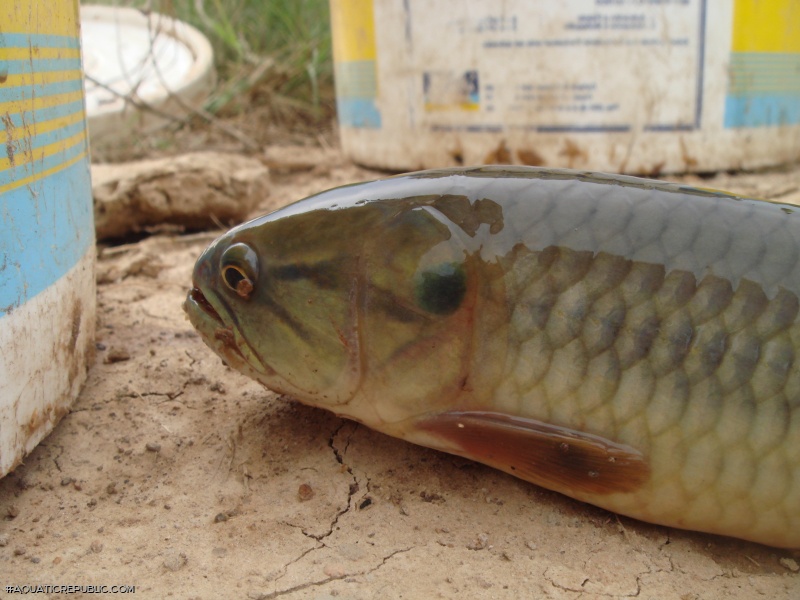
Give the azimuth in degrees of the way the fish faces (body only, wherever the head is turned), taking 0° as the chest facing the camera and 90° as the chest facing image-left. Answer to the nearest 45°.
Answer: approximately 90°

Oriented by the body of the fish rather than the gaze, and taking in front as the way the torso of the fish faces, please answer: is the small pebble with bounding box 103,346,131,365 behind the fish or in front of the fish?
in front

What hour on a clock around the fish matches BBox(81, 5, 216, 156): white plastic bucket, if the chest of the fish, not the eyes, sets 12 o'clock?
The white plastic bucket is roughly at 2 o'clock from the fish.

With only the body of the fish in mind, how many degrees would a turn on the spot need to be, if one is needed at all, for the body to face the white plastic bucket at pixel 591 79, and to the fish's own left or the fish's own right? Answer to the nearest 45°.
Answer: approximately 90° to the fish's own right

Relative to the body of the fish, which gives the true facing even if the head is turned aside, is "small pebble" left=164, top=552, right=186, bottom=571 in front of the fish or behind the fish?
in front

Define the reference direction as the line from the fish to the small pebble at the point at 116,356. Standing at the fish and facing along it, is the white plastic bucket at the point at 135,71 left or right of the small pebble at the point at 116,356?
right

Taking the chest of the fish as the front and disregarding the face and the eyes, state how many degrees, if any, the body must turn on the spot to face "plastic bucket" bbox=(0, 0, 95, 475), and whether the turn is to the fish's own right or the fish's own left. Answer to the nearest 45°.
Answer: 0° — it already faces it

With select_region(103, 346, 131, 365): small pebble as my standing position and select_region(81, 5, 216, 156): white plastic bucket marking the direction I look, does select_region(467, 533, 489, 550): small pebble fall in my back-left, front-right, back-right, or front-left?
back-right

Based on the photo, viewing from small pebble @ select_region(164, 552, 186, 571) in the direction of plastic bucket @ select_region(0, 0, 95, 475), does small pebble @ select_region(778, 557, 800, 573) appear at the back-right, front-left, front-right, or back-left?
back-right

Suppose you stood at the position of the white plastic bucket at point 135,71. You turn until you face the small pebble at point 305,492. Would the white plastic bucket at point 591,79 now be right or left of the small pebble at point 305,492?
left
